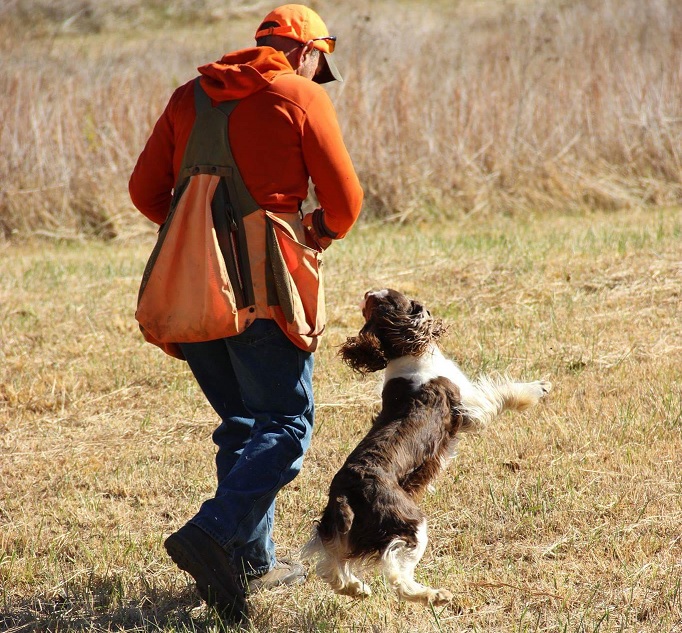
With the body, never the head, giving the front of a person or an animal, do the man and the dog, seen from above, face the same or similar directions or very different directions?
same or similar directions

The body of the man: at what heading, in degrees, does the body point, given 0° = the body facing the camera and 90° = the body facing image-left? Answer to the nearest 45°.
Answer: approximately 225°

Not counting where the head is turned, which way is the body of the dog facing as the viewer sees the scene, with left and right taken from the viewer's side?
facing away from the viewer and to the right of the viewer

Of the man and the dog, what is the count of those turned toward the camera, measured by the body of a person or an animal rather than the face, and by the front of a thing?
0
